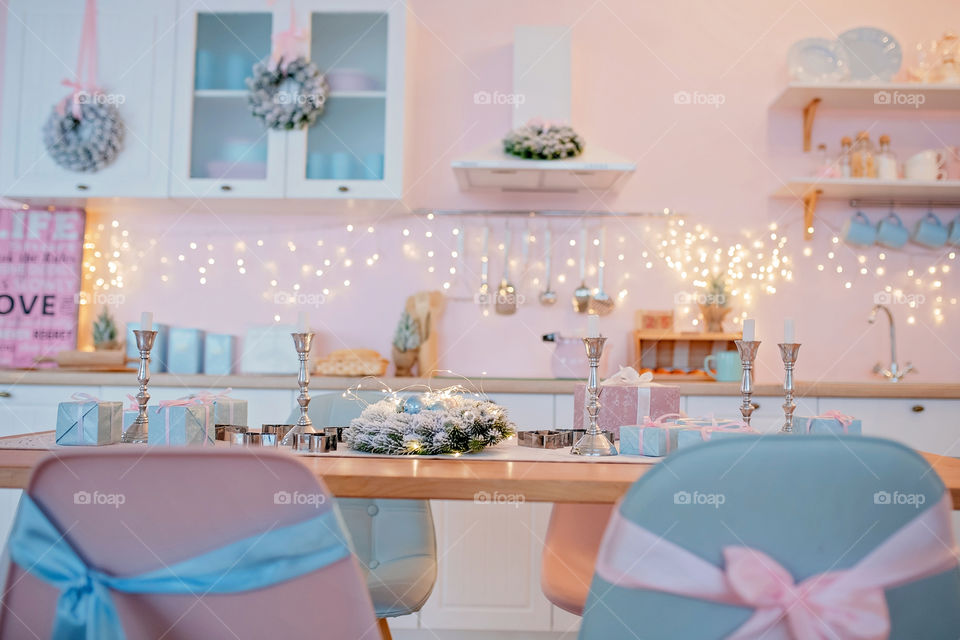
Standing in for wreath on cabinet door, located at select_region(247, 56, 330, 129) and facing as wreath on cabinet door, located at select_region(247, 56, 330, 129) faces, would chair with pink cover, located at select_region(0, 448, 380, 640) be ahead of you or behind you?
ahead

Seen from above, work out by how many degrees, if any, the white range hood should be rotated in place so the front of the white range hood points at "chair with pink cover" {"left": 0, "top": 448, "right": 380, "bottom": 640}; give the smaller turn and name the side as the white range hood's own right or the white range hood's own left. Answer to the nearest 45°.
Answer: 0° — it already faces it

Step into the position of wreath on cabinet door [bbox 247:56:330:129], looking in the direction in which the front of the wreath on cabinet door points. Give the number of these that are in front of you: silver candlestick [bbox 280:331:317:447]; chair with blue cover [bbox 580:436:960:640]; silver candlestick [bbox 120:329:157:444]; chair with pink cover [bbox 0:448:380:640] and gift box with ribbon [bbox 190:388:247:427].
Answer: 5

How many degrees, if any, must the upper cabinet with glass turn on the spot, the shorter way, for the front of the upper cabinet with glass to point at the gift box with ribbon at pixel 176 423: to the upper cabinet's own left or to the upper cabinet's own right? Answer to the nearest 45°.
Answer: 0° — it already faces it

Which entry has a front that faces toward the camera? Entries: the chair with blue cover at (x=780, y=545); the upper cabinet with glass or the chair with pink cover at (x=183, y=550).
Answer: the upper cabinet with glass

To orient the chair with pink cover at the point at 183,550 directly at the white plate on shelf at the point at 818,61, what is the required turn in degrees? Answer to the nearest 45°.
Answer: approximately 45° to its right

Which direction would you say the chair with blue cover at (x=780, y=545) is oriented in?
away from the camera

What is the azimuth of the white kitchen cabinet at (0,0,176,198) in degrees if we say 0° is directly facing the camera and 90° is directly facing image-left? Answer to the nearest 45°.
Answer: approximately 0°

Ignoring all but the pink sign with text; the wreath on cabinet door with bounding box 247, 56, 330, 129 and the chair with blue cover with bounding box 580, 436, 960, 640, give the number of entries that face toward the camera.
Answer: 2

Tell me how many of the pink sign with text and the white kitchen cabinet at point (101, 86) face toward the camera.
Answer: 2

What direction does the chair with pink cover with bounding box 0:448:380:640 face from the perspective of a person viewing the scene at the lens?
facing away from the viewer

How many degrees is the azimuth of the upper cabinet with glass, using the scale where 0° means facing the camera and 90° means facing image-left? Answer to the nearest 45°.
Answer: approximately 0°
